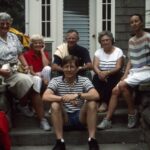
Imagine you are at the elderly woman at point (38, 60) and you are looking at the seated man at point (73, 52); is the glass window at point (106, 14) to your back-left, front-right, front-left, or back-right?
front-left

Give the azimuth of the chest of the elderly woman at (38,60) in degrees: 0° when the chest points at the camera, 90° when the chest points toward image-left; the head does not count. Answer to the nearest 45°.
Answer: approximately 0°

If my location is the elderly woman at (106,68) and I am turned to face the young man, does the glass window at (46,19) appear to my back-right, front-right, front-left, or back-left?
back-right

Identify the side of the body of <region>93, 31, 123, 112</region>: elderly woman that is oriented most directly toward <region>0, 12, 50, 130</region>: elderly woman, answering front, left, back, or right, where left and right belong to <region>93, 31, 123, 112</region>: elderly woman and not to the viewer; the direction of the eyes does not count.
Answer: right

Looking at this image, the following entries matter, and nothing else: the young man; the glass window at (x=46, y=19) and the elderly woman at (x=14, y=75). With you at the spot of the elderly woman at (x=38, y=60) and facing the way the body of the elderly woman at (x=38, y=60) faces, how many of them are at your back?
1

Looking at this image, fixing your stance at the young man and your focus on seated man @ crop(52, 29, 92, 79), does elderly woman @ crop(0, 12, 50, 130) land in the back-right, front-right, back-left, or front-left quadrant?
front-left

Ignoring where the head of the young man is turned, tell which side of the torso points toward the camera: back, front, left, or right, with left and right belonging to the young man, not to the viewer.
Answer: front

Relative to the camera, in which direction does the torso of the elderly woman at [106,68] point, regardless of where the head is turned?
toward the camera

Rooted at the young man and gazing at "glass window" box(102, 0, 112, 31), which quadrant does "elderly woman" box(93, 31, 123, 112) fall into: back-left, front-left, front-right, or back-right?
front-right

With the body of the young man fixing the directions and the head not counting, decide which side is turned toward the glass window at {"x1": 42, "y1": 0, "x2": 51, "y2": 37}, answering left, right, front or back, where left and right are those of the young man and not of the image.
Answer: back

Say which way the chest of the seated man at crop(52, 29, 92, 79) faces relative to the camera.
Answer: toward the camera

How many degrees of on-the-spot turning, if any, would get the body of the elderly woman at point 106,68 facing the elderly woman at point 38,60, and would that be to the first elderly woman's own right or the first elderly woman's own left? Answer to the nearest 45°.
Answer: approximately 90° to the first elderly woman's own right

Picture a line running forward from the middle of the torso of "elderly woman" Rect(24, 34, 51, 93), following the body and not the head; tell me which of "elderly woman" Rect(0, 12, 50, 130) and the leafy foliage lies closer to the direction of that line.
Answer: the elderly woman
